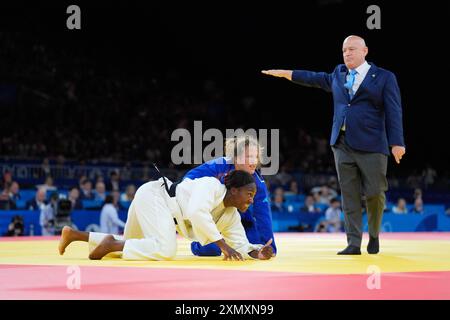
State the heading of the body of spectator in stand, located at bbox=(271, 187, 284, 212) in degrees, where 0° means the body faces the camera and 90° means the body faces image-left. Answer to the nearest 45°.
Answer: approximately 0°

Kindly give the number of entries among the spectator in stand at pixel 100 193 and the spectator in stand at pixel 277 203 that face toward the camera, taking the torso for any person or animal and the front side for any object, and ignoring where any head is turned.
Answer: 2

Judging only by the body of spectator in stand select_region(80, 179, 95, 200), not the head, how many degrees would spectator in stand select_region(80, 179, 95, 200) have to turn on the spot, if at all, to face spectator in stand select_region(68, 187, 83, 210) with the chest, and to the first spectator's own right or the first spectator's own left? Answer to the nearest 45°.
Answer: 0° — they already face them

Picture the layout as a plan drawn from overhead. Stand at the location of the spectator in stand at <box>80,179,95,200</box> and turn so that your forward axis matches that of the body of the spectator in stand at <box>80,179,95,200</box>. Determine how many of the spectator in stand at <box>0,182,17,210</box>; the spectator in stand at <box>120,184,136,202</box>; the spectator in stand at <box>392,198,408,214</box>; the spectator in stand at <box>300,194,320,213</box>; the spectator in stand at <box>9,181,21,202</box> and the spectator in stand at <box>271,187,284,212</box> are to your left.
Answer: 4

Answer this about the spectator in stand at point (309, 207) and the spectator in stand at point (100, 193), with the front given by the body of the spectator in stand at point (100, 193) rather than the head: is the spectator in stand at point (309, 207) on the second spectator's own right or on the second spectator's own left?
on the second spectator's own left

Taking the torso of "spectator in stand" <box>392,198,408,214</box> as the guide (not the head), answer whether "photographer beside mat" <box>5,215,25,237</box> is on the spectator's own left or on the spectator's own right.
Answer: on the spectator's own right

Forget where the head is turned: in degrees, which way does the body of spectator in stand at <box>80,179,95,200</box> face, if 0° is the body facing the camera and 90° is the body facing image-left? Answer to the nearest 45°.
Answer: approximately 0°

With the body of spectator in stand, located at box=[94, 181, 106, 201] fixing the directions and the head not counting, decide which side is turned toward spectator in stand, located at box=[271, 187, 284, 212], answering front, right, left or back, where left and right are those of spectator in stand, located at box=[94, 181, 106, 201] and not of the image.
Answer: left

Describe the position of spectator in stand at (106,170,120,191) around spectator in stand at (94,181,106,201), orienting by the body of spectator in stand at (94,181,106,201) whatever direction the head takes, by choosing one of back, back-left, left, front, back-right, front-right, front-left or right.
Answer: back

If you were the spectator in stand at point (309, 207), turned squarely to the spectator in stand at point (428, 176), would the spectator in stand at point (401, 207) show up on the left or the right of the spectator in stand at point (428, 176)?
right

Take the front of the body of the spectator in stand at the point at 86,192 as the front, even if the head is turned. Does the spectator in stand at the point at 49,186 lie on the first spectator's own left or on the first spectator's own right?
on the first spectator's own right

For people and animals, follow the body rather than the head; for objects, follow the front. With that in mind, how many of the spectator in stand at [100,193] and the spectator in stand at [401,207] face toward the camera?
2

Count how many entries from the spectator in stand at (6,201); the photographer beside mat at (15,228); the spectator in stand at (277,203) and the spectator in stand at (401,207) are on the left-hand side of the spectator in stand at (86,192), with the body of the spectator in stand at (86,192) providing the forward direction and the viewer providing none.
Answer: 2
